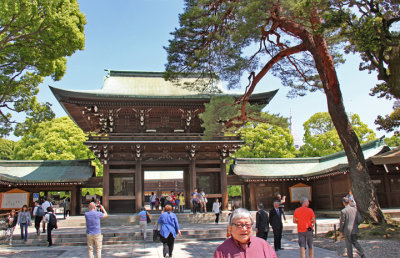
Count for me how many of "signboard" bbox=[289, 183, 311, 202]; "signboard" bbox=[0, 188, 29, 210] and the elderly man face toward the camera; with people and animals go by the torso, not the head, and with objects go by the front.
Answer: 3

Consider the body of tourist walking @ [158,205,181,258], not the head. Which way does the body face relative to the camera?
away from the camera

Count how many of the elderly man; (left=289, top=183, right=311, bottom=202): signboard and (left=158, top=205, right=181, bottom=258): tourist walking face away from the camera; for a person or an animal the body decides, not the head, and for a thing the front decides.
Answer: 1

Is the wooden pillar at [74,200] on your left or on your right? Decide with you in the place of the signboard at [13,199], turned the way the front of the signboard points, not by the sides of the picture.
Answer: on your left

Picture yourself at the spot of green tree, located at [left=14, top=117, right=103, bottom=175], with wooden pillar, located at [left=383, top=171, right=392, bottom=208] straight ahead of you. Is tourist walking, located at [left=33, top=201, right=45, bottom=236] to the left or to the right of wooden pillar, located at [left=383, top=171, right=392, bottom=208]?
right

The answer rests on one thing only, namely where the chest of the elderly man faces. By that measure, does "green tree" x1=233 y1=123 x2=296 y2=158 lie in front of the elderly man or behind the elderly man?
behind

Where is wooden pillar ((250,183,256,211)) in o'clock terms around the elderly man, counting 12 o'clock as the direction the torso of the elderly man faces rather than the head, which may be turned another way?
The wooden pillar is roughly at 6 o'clock from the elderly man.

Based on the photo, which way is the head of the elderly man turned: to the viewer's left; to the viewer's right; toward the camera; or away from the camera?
toward the camera

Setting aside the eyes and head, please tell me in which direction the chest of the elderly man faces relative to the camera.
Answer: toward the camera

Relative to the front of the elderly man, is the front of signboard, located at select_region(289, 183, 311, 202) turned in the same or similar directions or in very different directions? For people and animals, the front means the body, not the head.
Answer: same or similar directions

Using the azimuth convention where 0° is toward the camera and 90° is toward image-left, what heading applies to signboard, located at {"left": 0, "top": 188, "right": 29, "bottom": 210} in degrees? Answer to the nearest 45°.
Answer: approximately 0°

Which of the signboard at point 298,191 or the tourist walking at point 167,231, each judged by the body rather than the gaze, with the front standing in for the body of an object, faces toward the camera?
the signboard

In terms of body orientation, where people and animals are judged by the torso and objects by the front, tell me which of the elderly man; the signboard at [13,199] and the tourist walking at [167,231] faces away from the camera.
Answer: the tourist walking

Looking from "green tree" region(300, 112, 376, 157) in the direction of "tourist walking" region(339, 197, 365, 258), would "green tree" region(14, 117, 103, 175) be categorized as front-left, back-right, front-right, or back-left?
front-right
